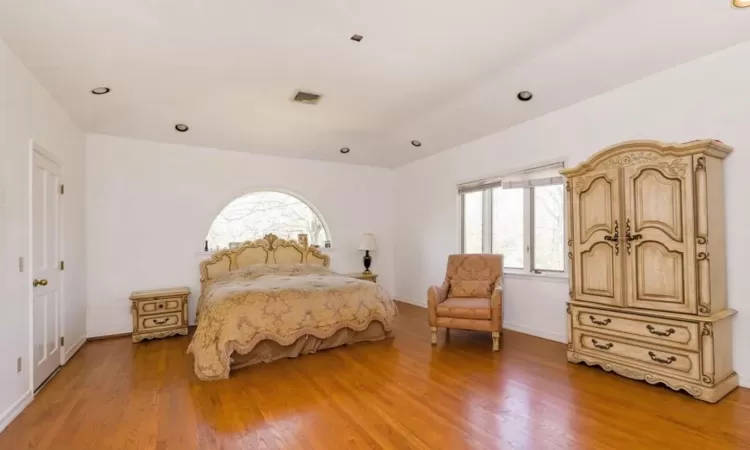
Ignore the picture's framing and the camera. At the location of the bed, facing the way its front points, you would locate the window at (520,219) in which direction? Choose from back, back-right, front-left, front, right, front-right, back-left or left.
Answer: front-left

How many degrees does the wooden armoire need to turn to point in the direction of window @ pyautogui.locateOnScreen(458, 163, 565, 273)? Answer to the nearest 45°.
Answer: approximately 90° to its right

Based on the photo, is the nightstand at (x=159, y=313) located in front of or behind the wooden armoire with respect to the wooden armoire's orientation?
in front

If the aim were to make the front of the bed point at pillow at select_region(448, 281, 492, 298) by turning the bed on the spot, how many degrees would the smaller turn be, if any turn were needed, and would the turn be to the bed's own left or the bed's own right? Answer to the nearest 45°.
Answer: approximately 45° to the bed's own left

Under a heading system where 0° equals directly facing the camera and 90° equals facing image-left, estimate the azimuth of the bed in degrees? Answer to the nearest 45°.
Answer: approximately 315°

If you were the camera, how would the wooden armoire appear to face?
facing the viewer and to the left of the viewer

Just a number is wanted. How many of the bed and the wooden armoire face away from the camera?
0
